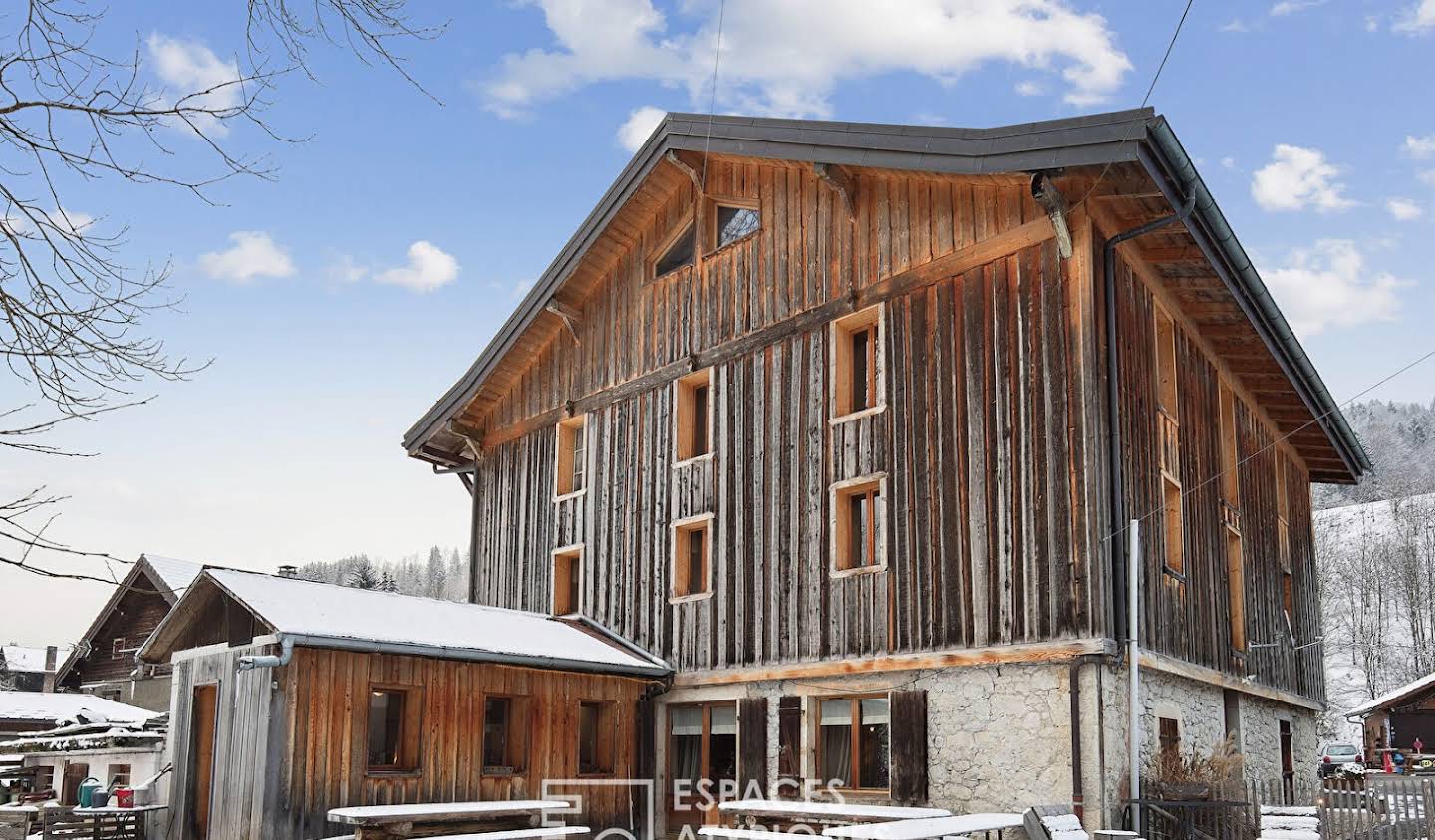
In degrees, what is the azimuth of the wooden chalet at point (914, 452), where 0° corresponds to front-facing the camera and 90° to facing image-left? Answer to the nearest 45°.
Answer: approximately 45°

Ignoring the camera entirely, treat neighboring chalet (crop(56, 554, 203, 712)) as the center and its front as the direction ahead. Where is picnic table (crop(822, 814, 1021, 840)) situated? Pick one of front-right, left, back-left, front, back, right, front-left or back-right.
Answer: front-left

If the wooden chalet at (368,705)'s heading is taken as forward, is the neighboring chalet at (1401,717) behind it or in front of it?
behind

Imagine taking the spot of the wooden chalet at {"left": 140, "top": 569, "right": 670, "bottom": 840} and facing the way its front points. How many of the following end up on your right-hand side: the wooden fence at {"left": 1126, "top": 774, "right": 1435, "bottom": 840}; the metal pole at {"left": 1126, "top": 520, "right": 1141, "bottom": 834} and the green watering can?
1

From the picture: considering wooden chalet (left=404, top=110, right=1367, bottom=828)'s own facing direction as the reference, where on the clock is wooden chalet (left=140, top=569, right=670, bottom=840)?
wooden chalet (left=140, top=569, right=670, bottom=840) is roughly at 1 o'clock from wooden chalet (left=404, top=110, right=1367, bottom=828).

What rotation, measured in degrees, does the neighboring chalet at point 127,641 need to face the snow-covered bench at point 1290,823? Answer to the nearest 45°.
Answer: approximately 45° to its left

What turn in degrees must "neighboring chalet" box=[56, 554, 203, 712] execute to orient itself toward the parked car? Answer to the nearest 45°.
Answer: approximately 135° to its left

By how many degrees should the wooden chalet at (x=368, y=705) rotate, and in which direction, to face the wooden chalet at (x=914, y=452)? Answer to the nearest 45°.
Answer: approximately 135° to its left

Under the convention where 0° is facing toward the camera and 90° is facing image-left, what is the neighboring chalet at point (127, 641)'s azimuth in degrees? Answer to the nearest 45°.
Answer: approximately 45°

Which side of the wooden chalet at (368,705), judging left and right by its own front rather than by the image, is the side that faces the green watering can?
right
